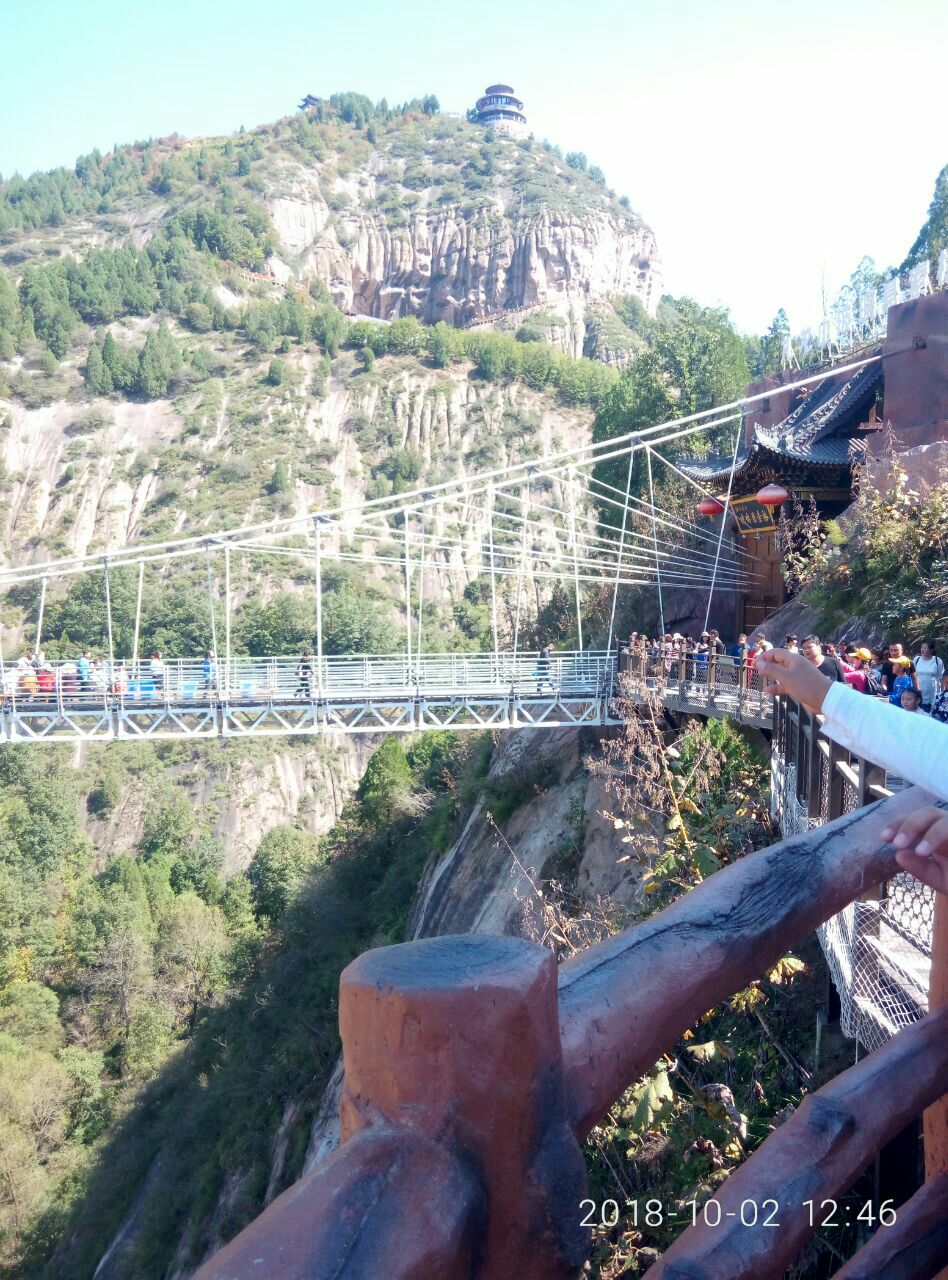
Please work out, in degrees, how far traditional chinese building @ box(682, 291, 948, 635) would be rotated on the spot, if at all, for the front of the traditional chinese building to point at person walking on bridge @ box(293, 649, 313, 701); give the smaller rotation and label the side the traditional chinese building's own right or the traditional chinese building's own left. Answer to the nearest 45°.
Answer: approximately 45° to the traditional chinese building's own right

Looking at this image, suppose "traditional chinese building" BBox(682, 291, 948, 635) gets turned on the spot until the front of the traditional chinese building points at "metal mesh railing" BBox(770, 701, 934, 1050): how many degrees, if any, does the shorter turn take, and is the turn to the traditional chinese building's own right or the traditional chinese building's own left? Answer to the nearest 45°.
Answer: approximately 45° to the traditional chinese building's own left

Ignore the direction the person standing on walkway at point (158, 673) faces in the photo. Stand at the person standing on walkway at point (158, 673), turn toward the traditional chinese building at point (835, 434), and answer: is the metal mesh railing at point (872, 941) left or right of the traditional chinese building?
right

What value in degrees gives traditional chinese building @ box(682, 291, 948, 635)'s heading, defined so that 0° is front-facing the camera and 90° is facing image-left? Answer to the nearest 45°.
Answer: approximately 45°

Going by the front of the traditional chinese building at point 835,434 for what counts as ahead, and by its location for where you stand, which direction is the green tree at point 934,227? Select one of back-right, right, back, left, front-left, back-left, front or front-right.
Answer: back-right

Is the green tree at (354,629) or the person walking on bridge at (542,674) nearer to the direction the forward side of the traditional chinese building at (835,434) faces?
the person walking on bridge
